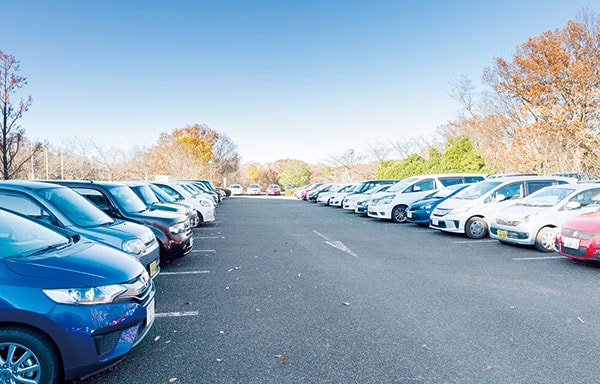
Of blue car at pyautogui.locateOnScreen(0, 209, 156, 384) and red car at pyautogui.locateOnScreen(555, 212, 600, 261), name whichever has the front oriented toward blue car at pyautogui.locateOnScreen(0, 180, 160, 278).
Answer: the red car

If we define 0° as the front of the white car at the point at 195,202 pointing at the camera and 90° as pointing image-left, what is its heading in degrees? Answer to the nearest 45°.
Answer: approximately 315°

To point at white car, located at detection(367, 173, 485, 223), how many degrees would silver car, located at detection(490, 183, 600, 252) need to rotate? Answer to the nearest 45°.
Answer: approximately 90° to its right

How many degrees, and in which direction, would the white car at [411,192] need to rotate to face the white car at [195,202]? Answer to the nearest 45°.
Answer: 0° — it already faces it

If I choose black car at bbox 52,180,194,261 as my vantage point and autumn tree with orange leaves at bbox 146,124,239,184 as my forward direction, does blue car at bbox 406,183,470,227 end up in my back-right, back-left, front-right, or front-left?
front-right

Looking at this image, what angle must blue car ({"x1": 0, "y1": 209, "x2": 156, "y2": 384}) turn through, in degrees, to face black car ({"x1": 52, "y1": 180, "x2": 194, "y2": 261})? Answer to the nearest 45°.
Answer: approximately 135° to its left

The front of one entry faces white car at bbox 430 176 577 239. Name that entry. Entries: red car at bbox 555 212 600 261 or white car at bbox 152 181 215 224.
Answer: white car at bbox 152 181 215 224

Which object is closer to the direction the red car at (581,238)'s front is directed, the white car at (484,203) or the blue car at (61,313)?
the blue car

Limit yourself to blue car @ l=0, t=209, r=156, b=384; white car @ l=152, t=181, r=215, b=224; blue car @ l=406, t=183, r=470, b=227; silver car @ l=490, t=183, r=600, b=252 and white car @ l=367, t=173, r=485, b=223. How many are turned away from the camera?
0

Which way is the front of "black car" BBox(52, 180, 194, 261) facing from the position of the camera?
facing the viewer and to the right of the viewer

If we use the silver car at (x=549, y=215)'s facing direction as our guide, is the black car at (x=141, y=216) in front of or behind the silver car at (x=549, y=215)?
in front

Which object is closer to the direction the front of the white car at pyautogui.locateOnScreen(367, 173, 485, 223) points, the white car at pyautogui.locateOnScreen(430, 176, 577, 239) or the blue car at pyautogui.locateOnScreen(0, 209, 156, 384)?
the blue car

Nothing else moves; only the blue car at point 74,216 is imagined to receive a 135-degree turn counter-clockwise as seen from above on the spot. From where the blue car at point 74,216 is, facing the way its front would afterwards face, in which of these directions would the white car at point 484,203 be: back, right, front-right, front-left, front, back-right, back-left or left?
right

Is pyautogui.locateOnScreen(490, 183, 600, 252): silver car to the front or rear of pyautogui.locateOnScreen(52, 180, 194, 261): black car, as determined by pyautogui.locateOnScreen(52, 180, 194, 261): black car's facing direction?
to the front

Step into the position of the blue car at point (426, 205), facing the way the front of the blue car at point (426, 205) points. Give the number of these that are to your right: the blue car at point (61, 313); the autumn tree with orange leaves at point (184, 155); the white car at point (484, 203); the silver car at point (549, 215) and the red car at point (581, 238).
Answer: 1

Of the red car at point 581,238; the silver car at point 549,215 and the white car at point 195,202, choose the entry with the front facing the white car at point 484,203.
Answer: the white car at point 195,202

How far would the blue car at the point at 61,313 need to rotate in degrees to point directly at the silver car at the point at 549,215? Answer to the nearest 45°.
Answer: approximately 45° to its left

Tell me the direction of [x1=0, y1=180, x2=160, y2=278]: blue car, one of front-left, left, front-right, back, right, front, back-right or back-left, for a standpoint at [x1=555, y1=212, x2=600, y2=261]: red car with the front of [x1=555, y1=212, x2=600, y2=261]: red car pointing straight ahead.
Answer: front

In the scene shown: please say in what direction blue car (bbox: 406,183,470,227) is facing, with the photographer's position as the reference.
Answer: facing the viewer and to the left of the viewer

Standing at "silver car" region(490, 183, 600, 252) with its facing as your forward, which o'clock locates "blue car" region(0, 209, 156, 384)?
The blue car is roughly at 11 o'clock from the silver car.

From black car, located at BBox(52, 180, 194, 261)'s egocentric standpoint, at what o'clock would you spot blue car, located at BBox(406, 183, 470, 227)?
The blue car is roughly at 10 o'clock from the black car.

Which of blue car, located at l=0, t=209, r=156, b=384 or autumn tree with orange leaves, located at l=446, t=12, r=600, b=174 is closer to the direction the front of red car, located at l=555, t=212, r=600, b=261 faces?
the blue car

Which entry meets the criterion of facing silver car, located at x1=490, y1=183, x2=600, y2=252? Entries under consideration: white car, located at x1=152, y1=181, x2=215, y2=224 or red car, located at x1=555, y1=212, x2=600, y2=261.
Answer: the white car
